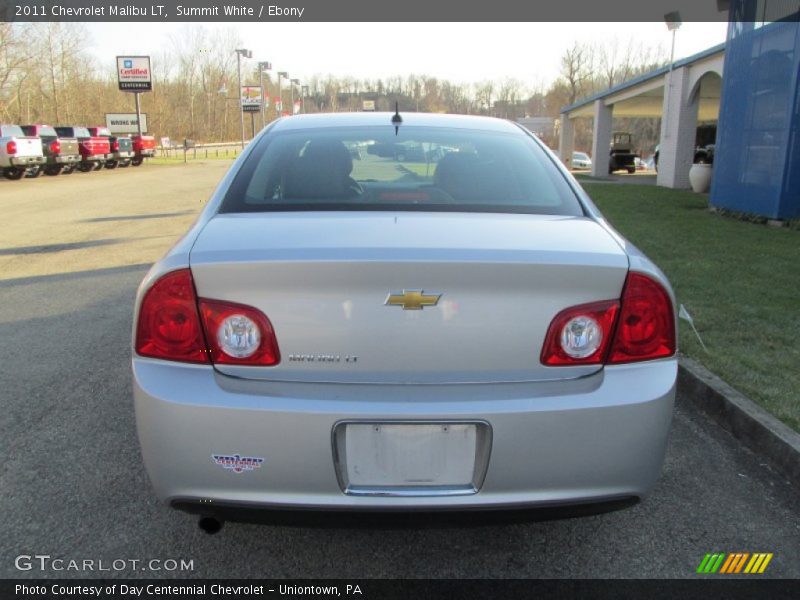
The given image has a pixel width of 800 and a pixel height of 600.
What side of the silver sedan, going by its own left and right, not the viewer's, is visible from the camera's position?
back

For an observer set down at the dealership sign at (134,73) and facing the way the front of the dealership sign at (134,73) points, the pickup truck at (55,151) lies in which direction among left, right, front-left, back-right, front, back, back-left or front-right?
front

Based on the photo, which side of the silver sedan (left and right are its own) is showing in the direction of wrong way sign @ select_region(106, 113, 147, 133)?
front

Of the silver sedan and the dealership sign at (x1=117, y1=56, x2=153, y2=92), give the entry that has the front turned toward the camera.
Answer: the dealership sign

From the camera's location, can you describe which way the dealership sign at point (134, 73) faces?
facing the viewer

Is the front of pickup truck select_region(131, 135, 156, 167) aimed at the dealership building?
no
